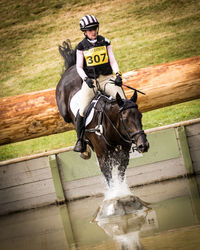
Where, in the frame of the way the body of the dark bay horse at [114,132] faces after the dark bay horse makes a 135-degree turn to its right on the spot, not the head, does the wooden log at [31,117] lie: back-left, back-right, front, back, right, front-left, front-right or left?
front-right

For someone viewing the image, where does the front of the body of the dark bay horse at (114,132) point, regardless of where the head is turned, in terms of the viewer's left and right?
facing the viewer and to the right of the viewer
